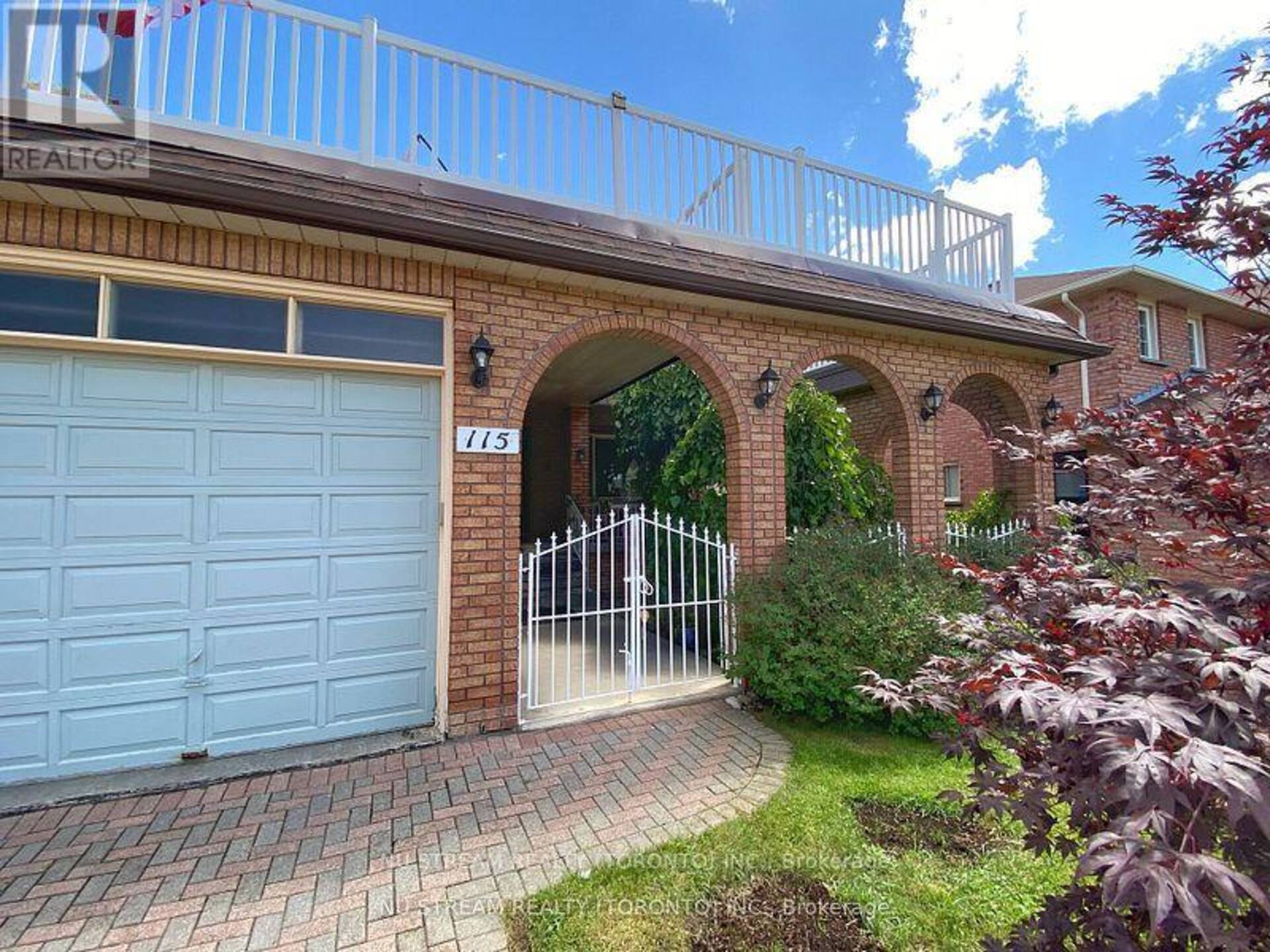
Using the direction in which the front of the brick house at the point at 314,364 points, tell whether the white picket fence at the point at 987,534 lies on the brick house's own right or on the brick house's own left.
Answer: on the brick house's own left

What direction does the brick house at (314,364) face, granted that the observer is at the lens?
facing the viewer and to the right of the viewer

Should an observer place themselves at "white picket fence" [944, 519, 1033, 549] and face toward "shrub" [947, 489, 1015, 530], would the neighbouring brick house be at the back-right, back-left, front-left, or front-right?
front-right

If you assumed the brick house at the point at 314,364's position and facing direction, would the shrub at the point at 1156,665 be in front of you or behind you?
in front

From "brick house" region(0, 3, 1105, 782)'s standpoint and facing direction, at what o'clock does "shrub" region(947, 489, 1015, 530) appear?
The shrub is roughly at 10 o'clock from the brick house.

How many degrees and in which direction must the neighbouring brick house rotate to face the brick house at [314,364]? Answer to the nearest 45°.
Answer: approximately 45° to its right
